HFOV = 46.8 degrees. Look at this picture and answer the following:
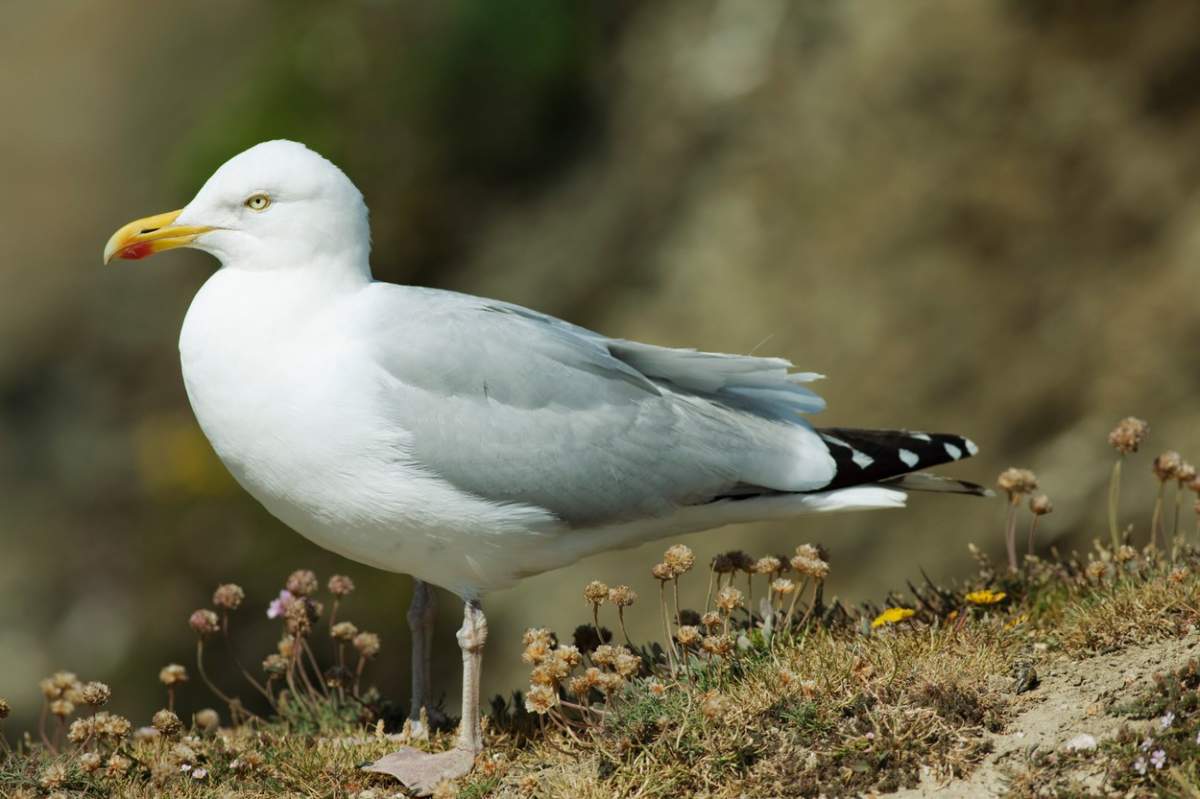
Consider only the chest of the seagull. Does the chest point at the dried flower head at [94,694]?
yes

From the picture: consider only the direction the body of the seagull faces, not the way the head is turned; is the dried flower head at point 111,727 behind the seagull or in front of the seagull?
in front

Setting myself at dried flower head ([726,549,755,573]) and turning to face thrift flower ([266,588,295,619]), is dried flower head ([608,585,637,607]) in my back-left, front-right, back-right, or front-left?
front-left

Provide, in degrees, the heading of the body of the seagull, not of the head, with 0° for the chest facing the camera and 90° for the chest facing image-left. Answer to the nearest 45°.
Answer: approximately 90°

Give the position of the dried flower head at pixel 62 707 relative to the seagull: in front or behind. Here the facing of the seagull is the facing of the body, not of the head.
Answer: in front

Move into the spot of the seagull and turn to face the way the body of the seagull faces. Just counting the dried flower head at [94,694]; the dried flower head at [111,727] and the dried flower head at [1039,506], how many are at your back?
1

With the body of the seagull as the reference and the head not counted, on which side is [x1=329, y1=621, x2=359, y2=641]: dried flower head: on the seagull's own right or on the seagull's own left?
on the seagull's own right

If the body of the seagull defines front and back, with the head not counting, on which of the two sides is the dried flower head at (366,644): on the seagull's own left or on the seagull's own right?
on the seagull's own right

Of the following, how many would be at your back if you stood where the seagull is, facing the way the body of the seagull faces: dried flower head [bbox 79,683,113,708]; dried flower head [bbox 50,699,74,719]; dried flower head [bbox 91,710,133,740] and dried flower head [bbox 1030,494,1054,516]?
1
